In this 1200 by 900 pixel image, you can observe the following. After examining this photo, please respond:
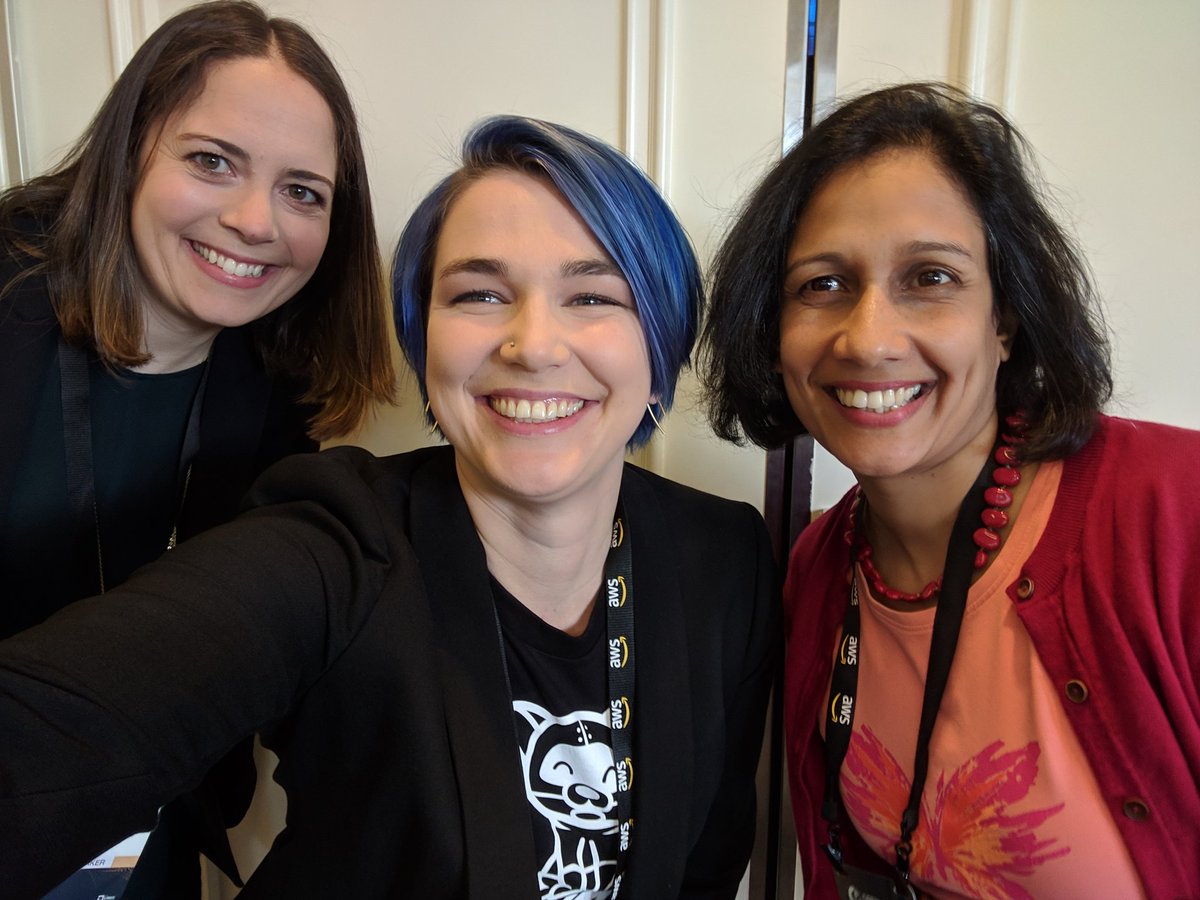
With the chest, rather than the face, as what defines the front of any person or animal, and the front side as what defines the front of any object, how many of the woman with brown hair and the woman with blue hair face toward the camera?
2

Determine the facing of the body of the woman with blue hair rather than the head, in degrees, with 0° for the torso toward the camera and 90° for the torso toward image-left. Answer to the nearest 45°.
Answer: approximately 0°

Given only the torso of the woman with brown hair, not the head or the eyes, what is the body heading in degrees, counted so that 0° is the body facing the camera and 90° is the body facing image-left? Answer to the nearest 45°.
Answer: approximately 0°
